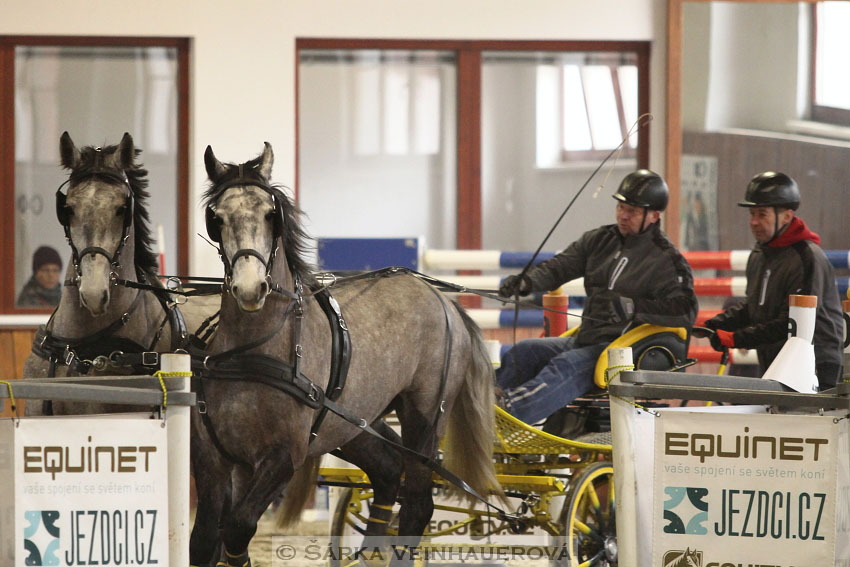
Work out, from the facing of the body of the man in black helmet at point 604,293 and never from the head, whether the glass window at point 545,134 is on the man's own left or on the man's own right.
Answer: on the man's own right

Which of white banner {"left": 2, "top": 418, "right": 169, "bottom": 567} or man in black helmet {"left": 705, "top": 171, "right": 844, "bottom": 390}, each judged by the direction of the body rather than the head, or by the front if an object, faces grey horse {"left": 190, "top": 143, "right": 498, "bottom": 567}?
the man in black helmet

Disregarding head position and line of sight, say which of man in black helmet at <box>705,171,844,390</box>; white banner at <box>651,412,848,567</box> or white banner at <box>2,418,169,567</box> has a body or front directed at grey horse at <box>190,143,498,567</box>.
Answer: the man in black helmet

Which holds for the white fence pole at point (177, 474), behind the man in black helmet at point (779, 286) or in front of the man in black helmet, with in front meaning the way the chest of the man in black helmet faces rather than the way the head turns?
in front

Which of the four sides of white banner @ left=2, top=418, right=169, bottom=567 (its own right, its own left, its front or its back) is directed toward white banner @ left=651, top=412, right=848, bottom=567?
left

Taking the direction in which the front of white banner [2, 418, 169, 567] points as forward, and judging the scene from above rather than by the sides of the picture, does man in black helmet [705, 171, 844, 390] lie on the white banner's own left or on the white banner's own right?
on the white banner's own left

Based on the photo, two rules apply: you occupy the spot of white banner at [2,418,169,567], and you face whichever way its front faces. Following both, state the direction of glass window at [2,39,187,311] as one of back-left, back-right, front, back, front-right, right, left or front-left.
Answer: back

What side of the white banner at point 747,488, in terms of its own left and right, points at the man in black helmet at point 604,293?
back

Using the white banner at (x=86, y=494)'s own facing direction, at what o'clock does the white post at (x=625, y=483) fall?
The white post is roughly at 9 o'clock from the white banner.

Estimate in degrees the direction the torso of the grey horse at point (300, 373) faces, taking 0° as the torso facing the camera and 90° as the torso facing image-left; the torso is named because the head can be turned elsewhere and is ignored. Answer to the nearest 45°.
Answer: approximately 45°

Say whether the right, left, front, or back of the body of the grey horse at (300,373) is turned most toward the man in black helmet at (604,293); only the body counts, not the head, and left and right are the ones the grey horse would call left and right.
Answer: back

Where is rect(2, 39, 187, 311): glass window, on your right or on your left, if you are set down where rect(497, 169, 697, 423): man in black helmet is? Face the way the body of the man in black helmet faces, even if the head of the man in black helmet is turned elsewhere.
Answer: on your right

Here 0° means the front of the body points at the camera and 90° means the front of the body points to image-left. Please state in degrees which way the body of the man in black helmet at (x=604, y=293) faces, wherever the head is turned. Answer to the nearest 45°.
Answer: approximately 45°
